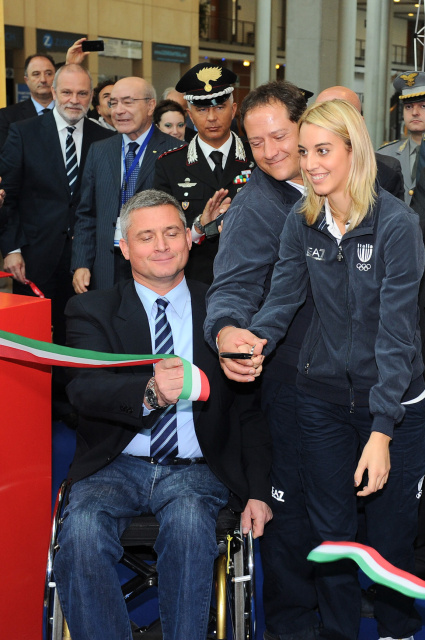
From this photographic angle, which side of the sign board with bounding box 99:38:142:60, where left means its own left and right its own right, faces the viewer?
front

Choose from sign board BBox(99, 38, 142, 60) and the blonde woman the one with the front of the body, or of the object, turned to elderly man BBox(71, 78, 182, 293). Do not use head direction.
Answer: the sign board

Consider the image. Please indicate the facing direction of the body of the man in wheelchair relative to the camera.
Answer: toward the camera

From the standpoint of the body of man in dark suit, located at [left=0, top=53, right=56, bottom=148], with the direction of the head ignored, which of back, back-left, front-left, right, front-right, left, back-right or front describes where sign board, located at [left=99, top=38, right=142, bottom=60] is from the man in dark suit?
back-left

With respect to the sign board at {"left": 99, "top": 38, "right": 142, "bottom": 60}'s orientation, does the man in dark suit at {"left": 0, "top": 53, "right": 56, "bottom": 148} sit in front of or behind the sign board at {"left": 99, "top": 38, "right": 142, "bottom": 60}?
in front

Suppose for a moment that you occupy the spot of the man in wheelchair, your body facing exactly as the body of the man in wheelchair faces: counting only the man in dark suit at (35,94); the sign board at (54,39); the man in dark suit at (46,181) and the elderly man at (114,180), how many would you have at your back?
4

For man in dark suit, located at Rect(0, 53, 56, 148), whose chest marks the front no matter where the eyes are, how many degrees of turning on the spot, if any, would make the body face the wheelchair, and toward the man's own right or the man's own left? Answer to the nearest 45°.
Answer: approximately 45° to the man's own right

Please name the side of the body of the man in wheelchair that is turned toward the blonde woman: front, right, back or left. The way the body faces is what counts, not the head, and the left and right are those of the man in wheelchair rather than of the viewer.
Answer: left

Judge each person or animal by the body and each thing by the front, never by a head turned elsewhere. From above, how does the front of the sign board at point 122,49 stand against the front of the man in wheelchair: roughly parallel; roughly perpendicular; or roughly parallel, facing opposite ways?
roughly parallel

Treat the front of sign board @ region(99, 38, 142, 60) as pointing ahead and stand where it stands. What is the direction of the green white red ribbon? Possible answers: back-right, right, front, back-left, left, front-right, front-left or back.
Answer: front

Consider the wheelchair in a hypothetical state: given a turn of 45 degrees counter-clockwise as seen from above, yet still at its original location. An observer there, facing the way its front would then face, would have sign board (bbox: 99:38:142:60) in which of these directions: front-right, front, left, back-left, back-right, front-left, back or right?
back-left

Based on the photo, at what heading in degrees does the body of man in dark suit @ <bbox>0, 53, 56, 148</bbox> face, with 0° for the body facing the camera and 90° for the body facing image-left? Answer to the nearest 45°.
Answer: approximately 315°

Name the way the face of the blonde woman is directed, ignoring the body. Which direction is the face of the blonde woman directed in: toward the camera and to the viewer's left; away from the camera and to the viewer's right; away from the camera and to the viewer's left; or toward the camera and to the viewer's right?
toward the camera and to the viewer's left

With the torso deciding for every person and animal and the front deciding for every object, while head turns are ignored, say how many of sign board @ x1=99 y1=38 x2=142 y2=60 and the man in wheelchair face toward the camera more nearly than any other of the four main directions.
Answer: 2
